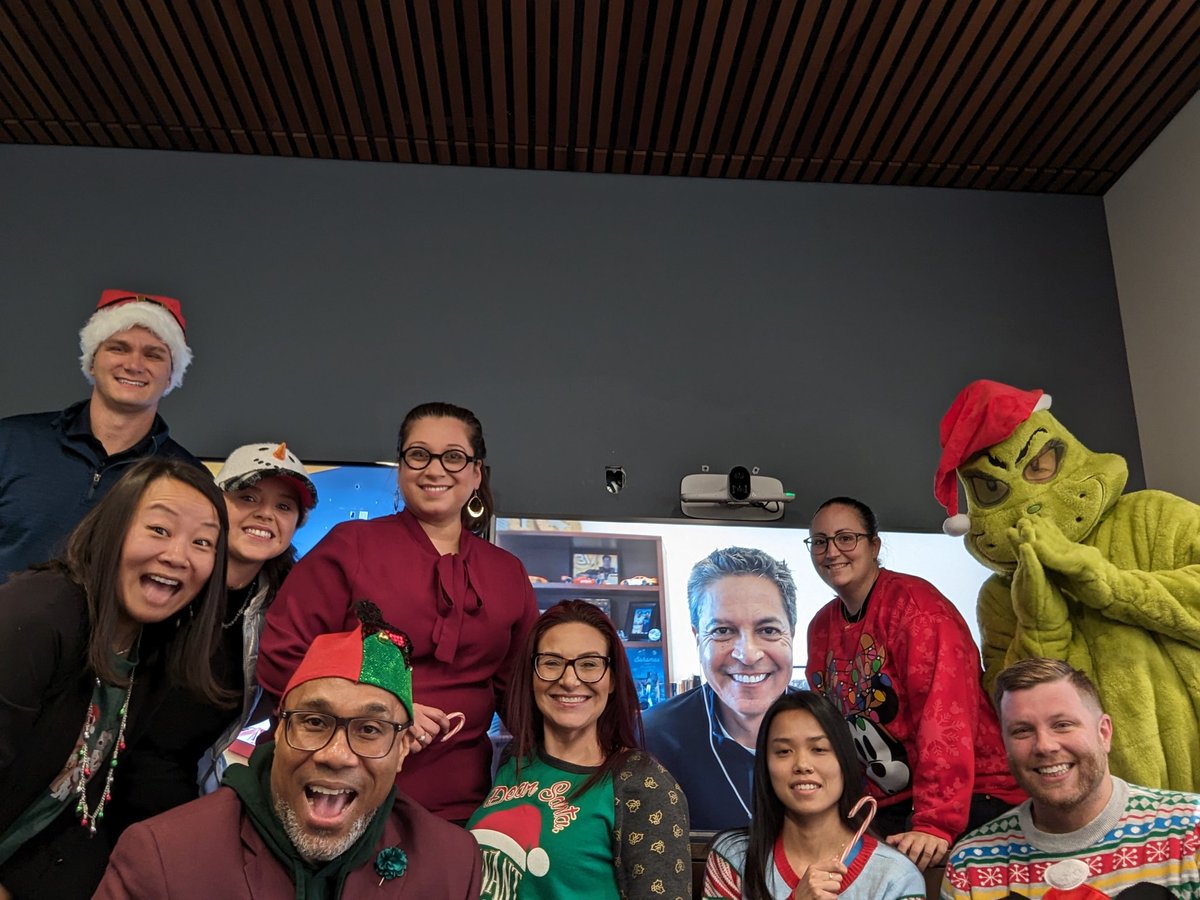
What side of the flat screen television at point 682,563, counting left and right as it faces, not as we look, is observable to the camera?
front

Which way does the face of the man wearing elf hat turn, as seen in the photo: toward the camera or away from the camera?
toward the camera

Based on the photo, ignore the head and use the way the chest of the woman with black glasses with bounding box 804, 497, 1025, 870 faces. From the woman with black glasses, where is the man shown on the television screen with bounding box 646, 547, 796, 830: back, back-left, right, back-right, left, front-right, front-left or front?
right

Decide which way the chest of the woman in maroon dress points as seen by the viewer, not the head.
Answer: toward the camera

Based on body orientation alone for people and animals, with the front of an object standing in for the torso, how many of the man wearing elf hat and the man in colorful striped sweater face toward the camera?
2

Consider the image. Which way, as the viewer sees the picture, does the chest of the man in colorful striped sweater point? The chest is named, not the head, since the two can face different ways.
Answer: toward the camera

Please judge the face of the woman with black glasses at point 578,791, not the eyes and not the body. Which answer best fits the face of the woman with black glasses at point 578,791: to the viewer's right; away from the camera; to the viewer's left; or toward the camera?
toward the camera

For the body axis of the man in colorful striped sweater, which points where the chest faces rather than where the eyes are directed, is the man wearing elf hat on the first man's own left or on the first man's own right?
on the first man's own right

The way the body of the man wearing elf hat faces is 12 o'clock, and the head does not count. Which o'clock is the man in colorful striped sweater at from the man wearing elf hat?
The man in colorful striped sweater is roughly at 9 o'clock from the man wearing elf hat.

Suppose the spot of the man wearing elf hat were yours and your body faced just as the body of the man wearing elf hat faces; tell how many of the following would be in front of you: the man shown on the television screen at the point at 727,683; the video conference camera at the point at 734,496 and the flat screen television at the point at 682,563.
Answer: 0
